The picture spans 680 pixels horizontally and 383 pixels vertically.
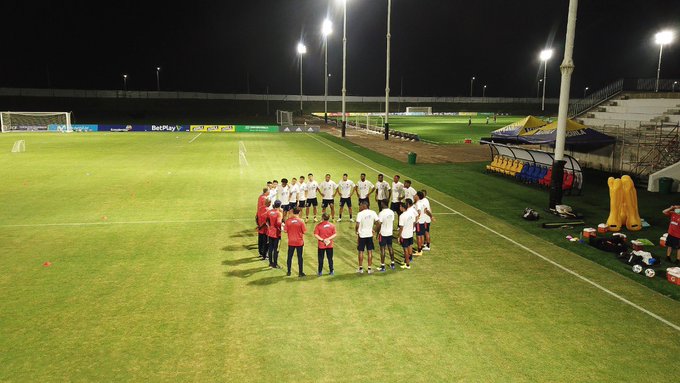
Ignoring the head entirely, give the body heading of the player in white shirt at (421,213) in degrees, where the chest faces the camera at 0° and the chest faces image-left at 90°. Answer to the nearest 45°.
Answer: approximately 90°

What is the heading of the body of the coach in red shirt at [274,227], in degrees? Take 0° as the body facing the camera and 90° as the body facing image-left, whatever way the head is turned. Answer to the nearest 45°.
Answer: approximately 225°

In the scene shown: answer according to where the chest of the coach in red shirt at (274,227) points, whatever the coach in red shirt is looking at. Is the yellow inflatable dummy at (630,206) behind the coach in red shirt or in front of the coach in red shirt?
in front

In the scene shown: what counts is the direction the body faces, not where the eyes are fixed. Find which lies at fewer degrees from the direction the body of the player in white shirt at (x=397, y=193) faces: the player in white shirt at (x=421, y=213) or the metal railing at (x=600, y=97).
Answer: the player in white shirt

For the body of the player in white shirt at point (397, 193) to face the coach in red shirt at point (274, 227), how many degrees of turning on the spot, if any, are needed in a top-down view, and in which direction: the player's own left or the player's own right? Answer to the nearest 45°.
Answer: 0° — they already face them

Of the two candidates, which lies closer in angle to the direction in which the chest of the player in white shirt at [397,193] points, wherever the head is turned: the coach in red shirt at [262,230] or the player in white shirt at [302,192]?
the coach in red shirt

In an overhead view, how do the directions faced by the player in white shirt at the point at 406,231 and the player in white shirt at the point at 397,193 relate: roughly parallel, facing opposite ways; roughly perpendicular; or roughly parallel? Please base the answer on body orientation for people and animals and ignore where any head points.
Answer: roughly perpendicular

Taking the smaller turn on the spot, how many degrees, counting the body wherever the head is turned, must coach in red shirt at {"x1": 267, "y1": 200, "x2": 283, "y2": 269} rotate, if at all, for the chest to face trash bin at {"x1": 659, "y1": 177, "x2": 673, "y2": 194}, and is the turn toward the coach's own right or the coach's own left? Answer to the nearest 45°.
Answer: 0° — they already face it

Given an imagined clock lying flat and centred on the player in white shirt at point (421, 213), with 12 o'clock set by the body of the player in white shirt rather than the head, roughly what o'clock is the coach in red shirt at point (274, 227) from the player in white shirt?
The coach in red shirt is roughly at 11 o'clock from the player in white shirt.

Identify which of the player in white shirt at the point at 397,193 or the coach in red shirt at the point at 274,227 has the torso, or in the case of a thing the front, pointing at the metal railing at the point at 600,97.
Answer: the coach in red shirt

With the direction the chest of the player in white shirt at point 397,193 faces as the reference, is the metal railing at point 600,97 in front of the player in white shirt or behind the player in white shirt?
behind

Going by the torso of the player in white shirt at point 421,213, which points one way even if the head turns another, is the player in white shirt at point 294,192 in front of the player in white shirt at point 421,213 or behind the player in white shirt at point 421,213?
in front

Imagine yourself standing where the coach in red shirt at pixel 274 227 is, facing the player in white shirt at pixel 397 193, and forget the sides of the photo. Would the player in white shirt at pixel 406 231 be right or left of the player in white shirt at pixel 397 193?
right

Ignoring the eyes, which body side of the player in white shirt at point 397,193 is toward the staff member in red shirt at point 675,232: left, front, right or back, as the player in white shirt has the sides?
left

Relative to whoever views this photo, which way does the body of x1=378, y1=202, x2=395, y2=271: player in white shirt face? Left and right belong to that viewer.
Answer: facing away from the viewer and to the left of the viewer

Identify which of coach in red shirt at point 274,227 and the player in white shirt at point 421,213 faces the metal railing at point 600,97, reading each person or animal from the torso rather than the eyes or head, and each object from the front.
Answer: the coach in red shirt

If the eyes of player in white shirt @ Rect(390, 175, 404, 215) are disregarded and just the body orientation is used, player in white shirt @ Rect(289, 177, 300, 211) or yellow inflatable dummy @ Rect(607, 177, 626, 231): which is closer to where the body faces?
the player in white shirt

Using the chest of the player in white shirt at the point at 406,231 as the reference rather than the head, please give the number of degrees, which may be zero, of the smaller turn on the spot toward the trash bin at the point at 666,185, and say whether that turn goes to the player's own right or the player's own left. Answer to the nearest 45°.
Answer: approximately 90° to the player's own right

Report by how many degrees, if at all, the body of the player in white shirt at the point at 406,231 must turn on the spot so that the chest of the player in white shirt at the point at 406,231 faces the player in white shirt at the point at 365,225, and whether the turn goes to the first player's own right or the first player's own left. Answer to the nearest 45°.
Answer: approximately 90° to the first player's own left
